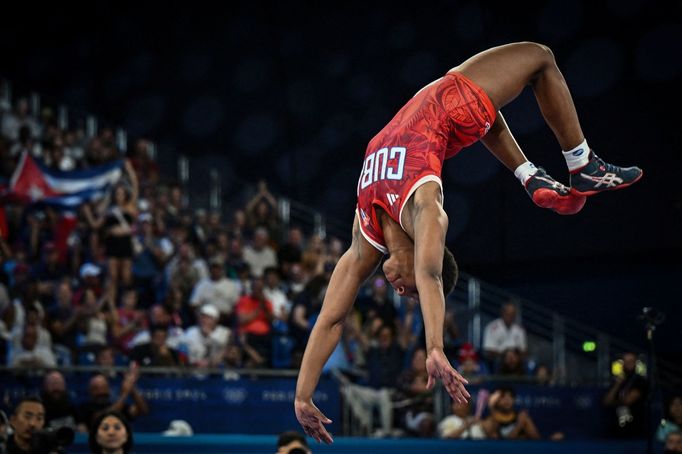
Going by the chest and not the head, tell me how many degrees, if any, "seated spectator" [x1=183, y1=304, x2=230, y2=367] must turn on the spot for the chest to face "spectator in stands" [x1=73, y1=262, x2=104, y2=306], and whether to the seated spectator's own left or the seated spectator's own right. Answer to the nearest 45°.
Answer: approximately 135° to the seated spectator's own right

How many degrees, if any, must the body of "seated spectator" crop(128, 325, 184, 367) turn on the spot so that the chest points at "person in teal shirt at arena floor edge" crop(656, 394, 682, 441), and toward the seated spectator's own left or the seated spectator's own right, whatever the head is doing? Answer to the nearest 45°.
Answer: approximately 90° to the seated spectator's own left

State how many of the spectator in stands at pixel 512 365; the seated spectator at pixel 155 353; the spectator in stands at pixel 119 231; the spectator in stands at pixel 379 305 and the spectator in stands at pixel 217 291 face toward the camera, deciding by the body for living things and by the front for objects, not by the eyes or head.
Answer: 5

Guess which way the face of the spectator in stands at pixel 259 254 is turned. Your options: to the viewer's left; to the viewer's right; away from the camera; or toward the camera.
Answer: toward the camera

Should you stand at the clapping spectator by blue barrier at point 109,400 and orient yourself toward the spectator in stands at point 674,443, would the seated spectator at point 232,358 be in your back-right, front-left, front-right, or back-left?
front-left

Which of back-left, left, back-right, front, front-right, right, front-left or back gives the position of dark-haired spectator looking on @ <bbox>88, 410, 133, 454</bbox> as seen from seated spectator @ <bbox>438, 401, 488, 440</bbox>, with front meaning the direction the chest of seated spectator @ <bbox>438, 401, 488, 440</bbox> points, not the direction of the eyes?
front-right

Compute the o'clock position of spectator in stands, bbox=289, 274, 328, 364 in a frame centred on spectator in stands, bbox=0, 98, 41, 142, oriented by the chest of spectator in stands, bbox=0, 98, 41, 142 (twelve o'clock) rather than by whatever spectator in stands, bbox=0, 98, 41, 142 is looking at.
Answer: spectator in stands, bbox=289, 274, 328, 364 is roughly at 11 o'clock from spectator in stands, bbox=0, 98, 41, 142.

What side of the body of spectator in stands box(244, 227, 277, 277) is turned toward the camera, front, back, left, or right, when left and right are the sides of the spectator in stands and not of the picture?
front

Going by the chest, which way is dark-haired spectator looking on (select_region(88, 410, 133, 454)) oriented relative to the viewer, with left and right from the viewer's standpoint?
facing the viewer

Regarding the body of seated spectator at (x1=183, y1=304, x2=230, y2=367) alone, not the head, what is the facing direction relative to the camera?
toward the camera

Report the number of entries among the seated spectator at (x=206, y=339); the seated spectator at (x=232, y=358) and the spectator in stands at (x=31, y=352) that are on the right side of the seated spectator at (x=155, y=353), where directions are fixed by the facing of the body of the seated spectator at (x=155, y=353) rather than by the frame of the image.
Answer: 1

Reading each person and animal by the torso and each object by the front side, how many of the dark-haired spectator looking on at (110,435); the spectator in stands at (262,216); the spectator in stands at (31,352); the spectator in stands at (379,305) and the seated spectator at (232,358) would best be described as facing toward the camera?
5

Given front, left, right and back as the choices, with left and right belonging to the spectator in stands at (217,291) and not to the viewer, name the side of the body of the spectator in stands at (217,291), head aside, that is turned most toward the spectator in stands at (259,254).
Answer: back

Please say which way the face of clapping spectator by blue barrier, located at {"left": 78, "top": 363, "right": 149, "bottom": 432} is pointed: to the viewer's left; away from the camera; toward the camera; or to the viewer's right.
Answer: toward the camera
